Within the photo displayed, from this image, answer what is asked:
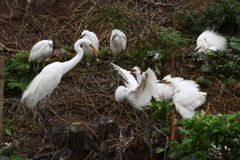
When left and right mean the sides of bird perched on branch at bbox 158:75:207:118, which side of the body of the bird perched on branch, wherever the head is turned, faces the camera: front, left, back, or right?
left

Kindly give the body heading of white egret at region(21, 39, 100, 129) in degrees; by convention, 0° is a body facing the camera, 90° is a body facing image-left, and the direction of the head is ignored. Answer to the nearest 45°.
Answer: approximately 270°

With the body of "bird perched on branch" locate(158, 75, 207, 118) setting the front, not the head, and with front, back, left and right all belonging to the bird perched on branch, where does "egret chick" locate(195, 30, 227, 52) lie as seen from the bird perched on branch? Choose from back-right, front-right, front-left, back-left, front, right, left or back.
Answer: right

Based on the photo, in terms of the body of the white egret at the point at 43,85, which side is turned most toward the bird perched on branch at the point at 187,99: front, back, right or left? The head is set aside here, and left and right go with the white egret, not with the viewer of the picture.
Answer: front

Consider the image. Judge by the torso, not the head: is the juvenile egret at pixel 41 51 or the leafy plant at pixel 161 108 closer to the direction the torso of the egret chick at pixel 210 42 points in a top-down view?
the juvenile egret

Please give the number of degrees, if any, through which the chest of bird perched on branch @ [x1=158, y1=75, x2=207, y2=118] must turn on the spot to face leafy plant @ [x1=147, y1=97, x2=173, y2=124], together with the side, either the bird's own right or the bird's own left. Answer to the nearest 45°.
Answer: approximately 90° to the bird's own left

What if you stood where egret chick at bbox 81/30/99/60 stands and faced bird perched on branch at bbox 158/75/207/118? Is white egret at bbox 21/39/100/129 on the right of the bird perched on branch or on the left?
right

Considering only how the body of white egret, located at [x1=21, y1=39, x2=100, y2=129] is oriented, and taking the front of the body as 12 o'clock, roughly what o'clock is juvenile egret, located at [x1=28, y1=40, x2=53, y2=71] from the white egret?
The juvenile egret is roughly at 9 o'clock from the white egret.

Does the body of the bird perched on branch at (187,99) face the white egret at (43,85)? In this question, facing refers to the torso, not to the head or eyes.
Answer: yes

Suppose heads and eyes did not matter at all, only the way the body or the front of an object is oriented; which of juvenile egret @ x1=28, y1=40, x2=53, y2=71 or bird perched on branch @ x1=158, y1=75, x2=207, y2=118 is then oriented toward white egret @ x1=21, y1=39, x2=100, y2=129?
the bird perched on branch

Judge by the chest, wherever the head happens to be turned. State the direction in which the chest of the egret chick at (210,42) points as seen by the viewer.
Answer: to the viewer's left

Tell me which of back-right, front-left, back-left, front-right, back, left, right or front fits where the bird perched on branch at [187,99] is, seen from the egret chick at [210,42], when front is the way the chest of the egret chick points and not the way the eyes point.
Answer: left
